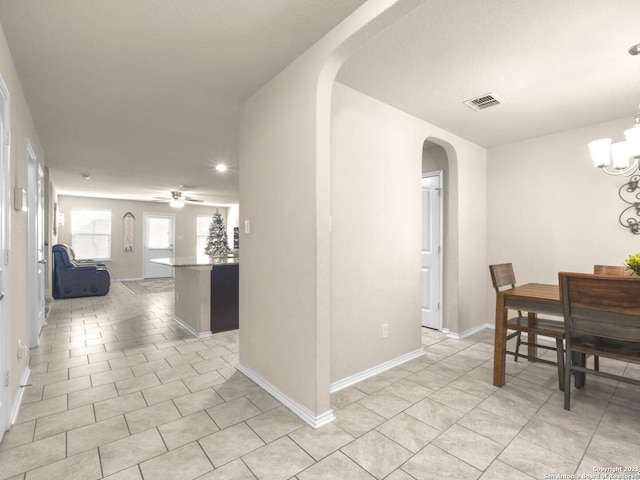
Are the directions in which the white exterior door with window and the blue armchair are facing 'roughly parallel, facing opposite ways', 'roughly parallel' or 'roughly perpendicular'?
roughly perpendicular

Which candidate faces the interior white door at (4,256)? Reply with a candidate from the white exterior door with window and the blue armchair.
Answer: the white exterior door with window

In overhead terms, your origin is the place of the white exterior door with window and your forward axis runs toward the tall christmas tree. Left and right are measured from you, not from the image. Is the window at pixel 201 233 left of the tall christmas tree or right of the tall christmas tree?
left

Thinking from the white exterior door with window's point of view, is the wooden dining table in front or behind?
in front

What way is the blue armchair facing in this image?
to the viewer's right

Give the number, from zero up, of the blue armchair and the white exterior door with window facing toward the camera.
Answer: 1

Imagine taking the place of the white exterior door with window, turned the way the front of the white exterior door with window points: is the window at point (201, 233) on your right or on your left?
on your left

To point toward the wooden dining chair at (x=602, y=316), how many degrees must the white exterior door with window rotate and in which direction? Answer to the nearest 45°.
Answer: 0° — it already faces it

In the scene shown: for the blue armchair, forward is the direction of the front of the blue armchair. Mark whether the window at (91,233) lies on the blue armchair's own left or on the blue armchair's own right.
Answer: on the blue armchair's own left

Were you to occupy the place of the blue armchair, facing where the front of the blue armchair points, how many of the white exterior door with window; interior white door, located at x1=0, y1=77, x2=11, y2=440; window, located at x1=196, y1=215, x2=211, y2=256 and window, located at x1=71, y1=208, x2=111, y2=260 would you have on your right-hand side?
1

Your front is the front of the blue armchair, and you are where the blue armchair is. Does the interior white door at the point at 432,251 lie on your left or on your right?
on your right

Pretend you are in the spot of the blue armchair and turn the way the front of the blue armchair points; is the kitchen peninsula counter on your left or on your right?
on your right

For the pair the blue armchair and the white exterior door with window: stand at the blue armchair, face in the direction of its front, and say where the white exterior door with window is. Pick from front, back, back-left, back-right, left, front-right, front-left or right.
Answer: front-left

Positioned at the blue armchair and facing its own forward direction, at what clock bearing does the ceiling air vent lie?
The ceiling air vent is roughly at 2 o'clock from the blue armchair.

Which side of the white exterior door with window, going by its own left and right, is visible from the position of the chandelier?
front

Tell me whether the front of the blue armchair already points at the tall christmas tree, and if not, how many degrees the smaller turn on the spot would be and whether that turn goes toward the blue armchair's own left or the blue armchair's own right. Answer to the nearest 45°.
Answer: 0° — it already faces it
